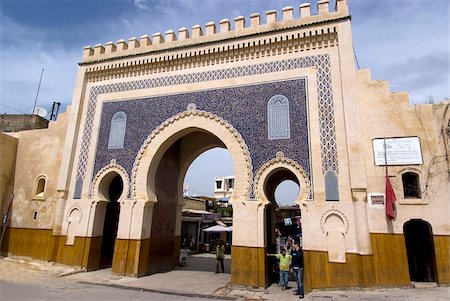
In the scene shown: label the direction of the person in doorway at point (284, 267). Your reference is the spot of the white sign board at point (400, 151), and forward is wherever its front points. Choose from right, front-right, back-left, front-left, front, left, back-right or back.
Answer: right

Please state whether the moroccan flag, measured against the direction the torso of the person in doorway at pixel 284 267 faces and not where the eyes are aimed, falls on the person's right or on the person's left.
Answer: on the person's left

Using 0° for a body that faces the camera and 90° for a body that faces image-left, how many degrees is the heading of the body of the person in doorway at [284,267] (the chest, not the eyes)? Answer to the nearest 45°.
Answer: approximately 0°

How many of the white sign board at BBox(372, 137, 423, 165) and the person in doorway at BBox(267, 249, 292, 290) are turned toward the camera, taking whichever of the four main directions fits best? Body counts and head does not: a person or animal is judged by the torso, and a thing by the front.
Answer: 2

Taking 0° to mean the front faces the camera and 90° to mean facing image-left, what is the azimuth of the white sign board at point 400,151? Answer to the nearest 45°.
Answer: approximately 0°

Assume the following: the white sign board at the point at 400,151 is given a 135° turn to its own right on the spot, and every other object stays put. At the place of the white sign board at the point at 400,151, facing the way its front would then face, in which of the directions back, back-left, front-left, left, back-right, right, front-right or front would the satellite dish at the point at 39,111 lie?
front-left

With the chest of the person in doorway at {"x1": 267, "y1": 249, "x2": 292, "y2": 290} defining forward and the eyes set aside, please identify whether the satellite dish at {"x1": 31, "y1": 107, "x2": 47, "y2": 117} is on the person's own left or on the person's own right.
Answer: on the person's own right

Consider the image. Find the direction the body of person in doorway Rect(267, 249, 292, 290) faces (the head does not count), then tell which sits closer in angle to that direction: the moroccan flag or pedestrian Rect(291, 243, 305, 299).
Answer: the pedestrian
